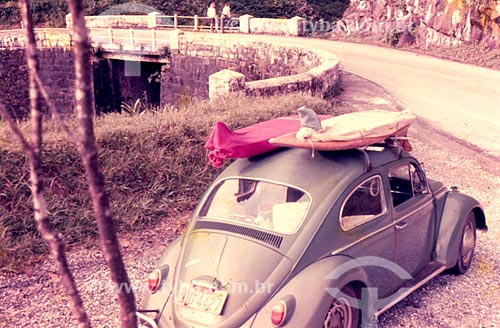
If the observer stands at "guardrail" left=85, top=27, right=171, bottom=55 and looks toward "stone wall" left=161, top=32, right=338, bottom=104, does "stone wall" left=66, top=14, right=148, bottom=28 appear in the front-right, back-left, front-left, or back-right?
back-left

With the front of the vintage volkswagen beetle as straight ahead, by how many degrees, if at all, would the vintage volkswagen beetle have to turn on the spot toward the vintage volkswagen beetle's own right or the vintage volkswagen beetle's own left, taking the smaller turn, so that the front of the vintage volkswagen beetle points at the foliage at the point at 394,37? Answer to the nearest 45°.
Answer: approximately 45° to the vintage volkswagen beetle's own left

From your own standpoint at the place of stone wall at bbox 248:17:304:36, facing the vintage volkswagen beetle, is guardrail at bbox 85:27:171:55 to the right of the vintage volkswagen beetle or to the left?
right

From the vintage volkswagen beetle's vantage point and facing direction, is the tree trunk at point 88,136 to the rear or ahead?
to the rear

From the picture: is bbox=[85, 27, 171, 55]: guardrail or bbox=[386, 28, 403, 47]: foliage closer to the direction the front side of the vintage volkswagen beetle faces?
the foliage

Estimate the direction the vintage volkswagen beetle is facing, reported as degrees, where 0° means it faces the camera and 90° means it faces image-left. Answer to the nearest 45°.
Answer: approximately 225°

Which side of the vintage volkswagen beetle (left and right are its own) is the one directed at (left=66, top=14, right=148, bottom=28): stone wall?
left

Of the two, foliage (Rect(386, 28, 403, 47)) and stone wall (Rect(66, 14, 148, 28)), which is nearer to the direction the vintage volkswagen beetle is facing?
the foliage
